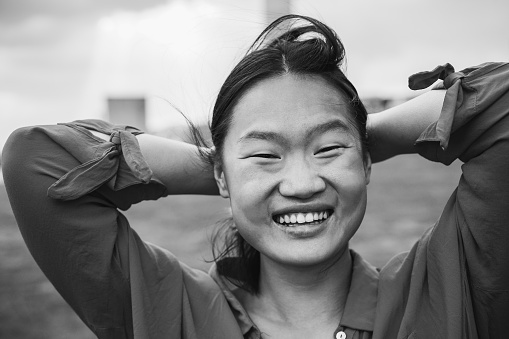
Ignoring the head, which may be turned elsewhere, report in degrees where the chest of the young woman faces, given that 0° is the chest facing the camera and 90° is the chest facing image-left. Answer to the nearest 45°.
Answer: approximately 0°

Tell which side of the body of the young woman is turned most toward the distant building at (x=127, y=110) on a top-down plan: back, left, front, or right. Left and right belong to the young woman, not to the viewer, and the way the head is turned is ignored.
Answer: back
